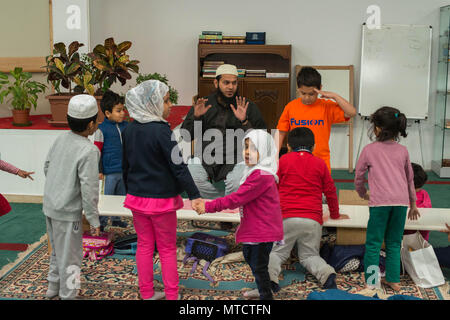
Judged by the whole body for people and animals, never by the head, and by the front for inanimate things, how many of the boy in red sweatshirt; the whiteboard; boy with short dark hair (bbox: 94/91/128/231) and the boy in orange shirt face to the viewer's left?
0

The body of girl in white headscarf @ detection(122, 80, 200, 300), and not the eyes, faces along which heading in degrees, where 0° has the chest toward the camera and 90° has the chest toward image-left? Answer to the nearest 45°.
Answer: approximately 225°

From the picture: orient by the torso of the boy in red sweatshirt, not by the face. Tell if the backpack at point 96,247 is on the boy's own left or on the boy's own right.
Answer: on the boy's own left

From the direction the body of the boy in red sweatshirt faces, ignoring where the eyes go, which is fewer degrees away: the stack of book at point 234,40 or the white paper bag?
the stack of book

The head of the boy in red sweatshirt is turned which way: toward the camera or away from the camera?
away from the camera

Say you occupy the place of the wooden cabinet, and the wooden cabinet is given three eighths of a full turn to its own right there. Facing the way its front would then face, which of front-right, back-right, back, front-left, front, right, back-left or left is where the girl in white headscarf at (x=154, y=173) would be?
back-left

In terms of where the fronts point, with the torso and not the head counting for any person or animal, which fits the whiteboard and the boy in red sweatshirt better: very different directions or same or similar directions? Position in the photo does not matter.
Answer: very different directions

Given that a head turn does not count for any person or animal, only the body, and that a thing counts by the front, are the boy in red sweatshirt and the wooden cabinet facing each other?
yes

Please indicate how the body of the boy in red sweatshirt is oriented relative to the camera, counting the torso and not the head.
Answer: away from the camera

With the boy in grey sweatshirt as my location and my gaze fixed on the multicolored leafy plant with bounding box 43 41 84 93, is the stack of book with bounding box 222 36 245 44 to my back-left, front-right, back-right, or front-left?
front-right

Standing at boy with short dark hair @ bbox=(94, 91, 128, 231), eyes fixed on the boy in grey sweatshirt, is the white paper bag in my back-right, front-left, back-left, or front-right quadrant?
front-left

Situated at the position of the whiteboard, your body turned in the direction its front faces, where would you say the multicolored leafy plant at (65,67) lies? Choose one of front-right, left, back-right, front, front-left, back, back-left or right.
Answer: front-right

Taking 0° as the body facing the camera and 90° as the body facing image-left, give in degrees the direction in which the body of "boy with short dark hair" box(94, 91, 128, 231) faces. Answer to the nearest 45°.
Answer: approximately 315°

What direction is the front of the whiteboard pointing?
toward the camera

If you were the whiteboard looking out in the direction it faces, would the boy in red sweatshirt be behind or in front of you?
in front

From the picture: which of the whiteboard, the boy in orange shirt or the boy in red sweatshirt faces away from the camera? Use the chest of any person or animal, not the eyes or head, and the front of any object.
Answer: the boy in red sweatshirt
